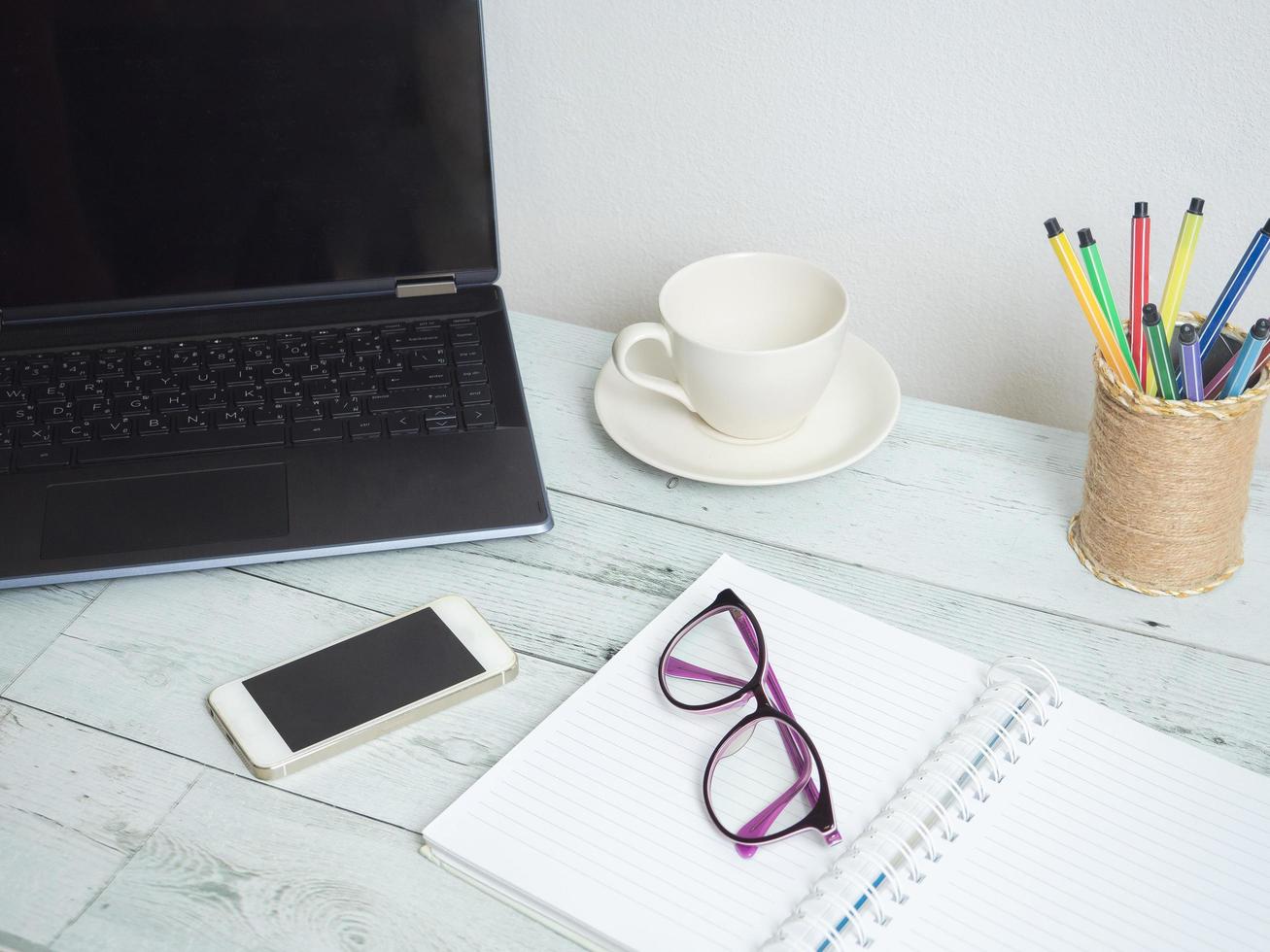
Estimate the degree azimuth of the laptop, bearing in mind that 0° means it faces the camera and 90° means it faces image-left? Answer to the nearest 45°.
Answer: approximately 0°
